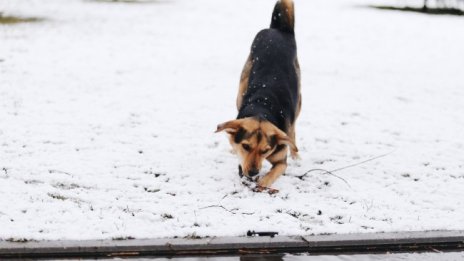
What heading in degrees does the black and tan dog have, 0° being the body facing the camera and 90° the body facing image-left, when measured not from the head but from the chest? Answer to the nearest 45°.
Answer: approximately 0°

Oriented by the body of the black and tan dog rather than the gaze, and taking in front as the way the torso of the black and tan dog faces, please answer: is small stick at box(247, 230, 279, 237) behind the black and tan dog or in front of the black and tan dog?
in front
